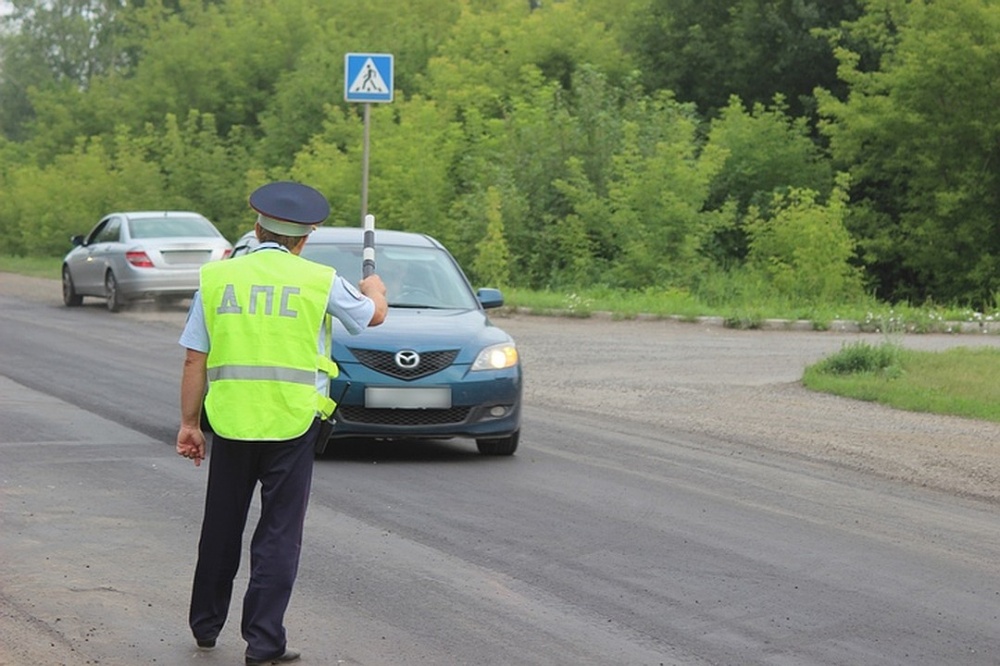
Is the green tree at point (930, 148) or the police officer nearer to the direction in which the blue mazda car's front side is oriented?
the police officer

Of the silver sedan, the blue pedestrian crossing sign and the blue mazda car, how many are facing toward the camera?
2

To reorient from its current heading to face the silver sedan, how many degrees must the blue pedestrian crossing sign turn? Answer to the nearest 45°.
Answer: approximately 135° to its right

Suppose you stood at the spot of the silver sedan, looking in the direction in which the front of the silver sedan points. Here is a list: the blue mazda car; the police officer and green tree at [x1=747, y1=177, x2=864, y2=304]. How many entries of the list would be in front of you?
0

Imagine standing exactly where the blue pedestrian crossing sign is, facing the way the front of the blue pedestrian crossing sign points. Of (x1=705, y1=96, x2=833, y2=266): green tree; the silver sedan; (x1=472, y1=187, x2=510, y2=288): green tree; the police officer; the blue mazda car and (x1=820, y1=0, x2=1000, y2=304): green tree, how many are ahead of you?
2

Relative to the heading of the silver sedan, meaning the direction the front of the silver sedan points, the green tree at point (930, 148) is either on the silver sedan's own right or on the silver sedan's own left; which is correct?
on the silver sedan's own right

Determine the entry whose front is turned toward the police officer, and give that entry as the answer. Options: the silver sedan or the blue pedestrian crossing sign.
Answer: the blue pedestrian crossing sign

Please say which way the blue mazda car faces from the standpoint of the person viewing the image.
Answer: facing the viewer

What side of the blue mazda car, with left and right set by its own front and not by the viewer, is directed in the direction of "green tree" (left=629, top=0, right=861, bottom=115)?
back

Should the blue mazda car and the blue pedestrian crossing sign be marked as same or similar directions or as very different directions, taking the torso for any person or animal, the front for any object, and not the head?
same or similar directions

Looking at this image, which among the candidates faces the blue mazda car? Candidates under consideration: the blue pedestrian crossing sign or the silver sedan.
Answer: the blue pedestrian crossing sign

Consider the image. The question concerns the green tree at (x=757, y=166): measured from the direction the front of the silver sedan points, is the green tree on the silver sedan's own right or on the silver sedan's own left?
on the silver sedan's own right

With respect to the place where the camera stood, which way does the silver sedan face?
facing away from the viewer and to the left of the viewer

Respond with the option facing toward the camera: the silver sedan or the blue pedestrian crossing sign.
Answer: the blue pedestrian crossing sign

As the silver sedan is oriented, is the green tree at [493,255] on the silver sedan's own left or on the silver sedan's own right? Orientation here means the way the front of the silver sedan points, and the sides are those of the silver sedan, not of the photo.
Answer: on the silver sedan's own right

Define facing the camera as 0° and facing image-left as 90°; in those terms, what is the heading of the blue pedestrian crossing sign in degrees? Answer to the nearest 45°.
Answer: approximately 0°
